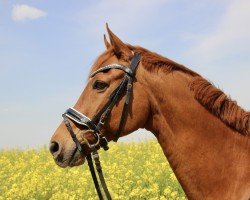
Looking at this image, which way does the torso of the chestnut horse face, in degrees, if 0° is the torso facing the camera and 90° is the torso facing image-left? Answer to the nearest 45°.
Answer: approximately 90°
